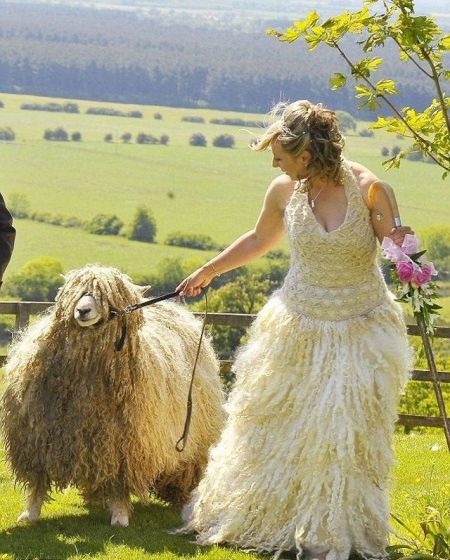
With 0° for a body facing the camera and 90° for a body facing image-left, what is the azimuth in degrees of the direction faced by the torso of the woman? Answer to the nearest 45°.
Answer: approximately 0°

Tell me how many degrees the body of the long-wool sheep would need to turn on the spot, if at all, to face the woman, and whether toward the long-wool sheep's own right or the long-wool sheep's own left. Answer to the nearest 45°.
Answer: approximately 90° to the long-wool sheep's own left

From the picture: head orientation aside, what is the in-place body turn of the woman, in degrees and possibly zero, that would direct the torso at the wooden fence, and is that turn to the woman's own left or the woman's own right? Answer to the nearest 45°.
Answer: approximately 180°

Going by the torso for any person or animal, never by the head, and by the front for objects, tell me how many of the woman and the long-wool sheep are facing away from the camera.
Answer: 0

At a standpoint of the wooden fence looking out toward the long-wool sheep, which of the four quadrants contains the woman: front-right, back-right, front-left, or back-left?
front-left

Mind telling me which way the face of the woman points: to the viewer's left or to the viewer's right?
to the viewer's left

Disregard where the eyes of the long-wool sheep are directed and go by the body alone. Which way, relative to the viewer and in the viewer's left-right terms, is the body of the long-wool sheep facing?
facing the viewer and to the left of the viewer

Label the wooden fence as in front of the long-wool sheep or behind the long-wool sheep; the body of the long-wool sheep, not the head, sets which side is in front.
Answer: behind
